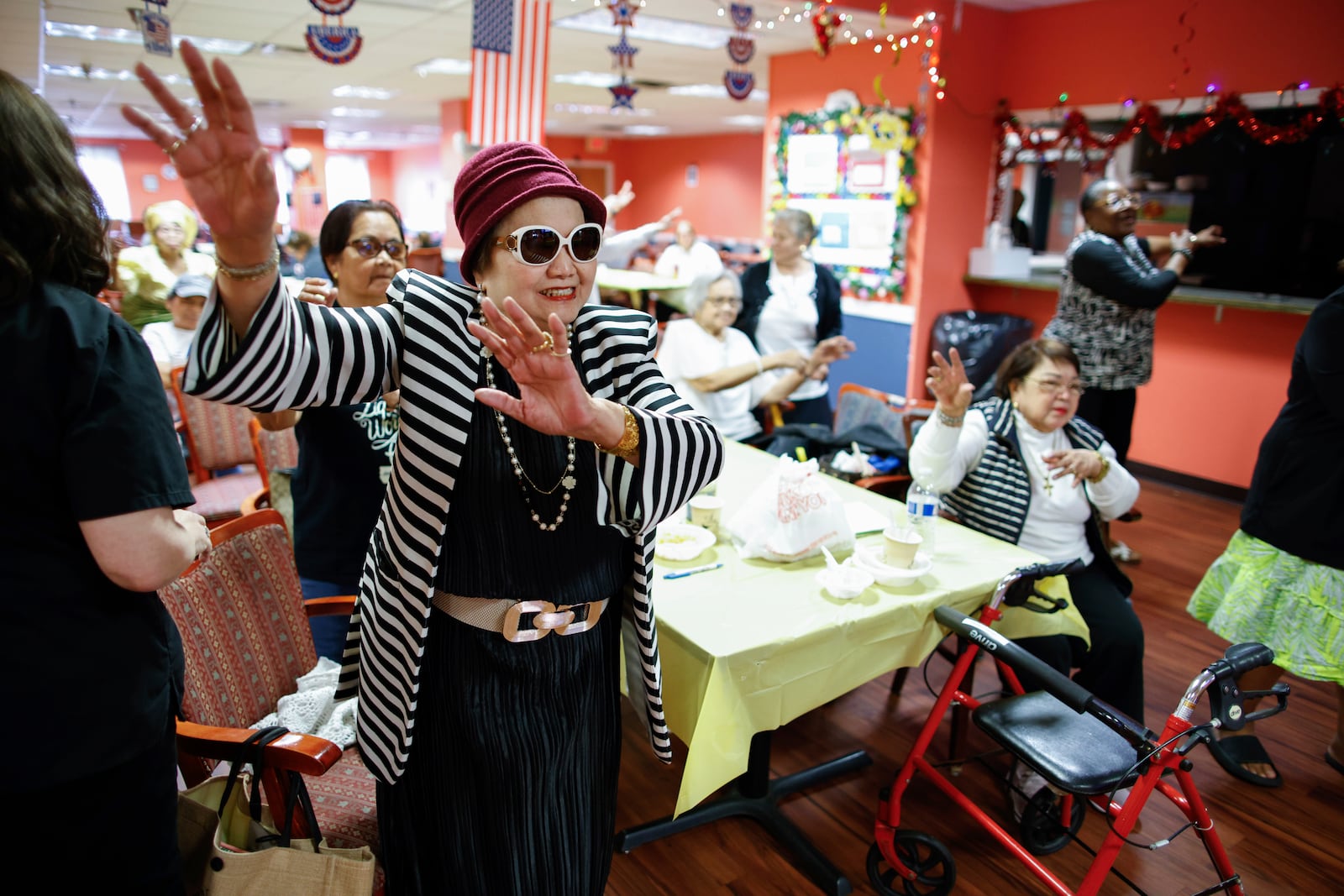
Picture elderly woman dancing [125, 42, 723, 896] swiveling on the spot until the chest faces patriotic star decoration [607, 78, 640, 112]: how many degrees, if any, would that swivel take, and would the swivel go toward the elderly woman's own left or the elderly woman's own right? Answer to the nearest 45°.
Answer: approximately 135° to the elderly woman's own left

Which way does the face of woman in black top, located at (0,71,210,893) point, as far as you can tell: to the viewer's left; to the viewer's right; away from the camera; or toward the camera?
away from the camera

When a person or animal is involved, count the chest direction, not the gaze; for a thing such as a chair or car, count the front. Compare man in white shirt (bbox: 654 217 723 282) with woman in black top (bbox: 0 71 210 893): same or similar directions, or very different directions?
very different directions

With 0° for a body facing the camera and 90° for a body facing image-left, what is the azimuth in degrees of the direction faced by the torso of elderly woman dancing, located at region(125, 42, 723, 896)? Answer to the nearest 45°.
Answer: approximately 315°

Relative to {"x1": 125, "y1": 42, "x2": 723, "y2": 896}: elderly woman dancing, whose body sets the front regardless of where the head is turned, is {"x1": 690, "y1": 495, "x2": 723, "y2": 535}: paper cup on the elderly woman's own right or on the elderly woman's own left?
on the elderly woman's own left

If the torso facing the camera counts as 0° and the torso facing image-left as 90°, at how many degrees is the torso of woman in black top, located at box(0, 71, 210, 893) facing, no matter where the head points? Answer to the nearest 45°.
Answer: approximately 225°

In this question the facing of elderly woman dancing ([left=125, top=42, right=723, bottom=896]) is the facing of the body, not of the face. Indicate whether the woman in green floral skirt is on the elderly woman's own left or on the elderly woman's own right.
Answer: on the elderly woman's own left

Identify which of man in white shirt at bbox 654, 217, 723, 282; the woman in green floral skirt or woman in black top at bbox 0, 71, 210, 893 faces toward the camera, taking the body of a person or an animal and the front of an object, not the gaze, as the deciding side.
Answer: the man in white shirt

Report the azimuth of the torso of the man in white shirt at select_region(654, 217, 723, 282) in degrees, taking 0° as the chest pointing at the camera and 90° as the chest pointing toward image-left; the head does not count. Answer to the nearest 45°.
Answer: approximately 0°
